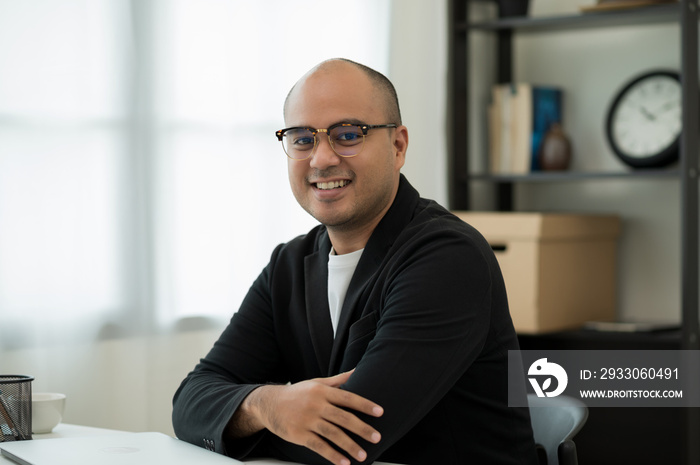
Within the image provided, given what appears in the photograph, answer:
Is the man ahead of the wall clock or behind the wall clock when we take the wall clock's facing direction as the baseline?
ahead

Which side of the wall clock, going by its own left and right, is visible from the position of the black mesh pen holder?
front

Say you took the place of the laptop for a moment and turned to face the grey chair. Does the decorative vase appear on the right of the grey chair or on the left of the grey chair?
left

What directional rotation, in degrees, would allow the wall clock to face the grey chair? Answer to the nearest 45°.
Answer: approximately 45° to its left

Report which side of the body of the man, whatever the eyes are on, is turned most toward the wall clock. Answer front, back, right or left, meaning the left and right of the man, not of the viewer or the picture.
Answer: back

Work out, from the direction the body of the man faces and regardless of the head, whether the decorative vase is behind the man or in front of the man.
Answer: behind

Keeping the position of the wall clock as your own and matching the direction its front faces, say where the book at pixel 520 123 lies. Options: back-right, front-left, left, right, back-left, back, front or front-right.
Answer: front-right

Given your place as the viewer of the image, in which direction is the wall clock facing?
facing the viewer and to the left of the viewer

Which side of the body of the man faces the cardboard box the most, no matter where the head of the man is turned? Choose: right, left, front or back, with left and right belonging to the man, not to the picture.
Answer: back

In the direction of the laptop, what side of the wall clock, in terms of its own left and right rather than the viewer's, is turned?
front

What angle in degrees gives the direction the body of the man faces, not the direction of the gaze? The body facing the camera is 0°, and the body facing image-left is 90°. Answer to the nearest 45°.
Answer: approximately 45°

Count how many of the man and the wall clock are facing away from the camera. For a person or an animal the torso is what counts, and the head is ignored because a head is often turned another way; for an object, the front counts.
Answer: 0
